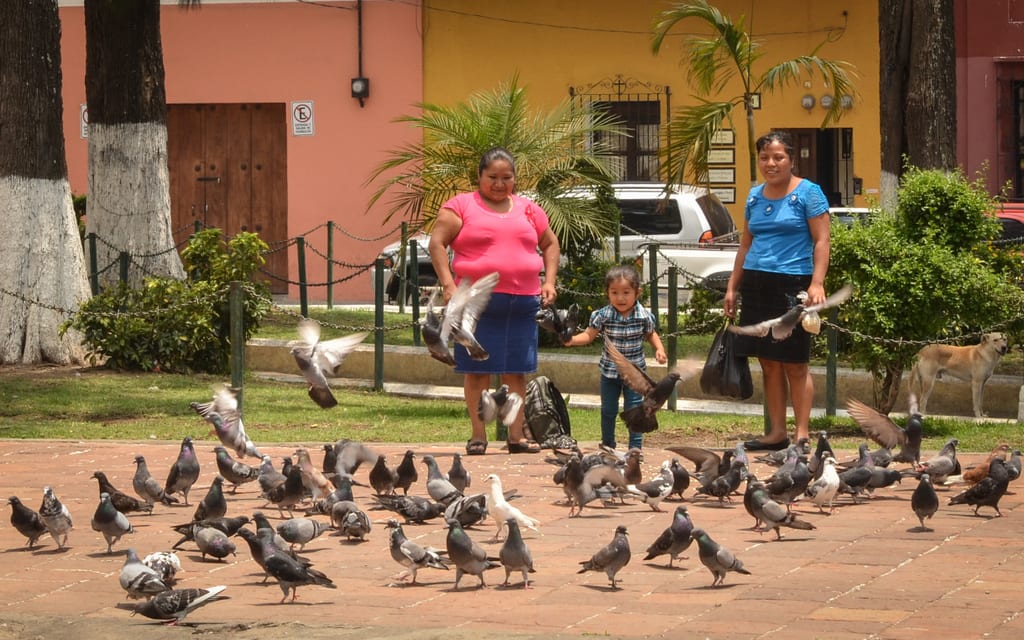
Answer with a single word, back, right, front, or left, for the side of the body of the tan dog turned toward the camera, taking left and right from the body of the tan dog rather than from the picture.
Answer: right

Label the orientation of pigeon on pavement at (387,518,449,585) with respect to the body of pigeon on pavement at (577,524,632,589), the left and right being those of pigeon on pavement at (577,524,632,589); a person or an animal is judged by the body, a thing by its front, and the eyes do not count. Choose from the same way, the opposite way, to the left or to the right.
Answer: the opposite way

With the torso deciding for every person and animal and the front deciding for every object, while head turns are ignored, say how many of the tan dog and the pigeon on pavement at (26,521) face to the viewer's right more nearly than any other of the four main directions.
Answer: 1

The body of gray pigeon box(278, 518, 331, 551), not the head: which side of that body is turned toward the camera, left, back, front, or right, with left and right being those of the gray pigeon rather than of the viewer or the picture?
left

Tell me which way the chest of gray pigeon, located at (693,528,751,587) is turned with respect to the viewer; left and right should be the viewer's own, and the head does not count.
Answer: facing to the left of the viewer

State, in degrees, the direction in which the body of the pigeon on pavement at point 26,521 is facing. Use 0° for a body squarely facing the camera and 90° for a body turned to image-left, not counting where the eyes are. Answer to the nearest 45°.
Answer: approximately 90°

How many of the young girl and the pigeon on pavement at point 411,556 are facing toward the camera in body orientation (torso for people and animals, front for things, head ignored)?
1
